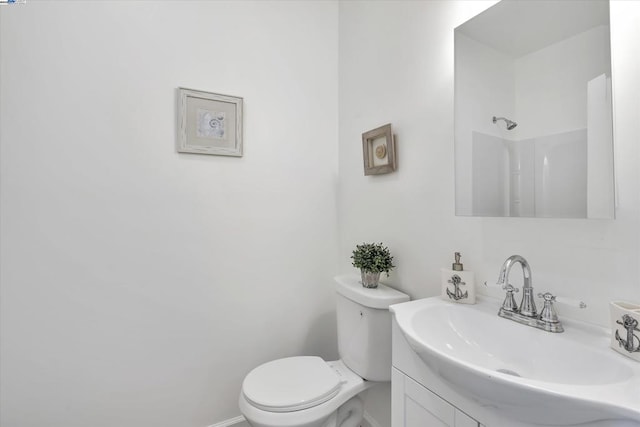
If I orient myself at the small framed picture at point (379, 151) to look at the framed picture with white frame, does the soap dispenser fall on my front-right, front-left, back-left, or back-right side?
back-left

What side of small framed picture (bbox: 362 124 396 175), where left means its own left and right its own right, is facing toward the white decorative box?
left

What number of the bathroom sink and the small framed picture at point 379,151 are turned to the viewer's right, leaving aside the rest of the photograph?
0

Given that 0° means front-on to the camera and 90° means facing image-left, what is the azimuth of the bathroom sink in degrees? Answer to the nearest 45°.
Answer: approximately 45°

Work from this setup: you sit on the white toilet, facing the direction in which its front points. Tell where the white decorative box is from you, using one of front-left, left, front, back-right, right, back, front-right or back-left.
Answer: left

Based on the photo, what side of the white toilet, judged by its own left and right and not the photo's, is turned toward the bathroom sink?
left

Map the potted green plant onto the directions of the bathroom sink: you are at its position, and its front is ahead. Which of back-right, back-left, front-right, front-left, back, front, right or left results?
right

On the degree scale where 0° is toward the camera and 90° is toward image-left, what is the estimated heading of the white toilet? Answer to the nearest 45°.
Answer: approximately 45°
